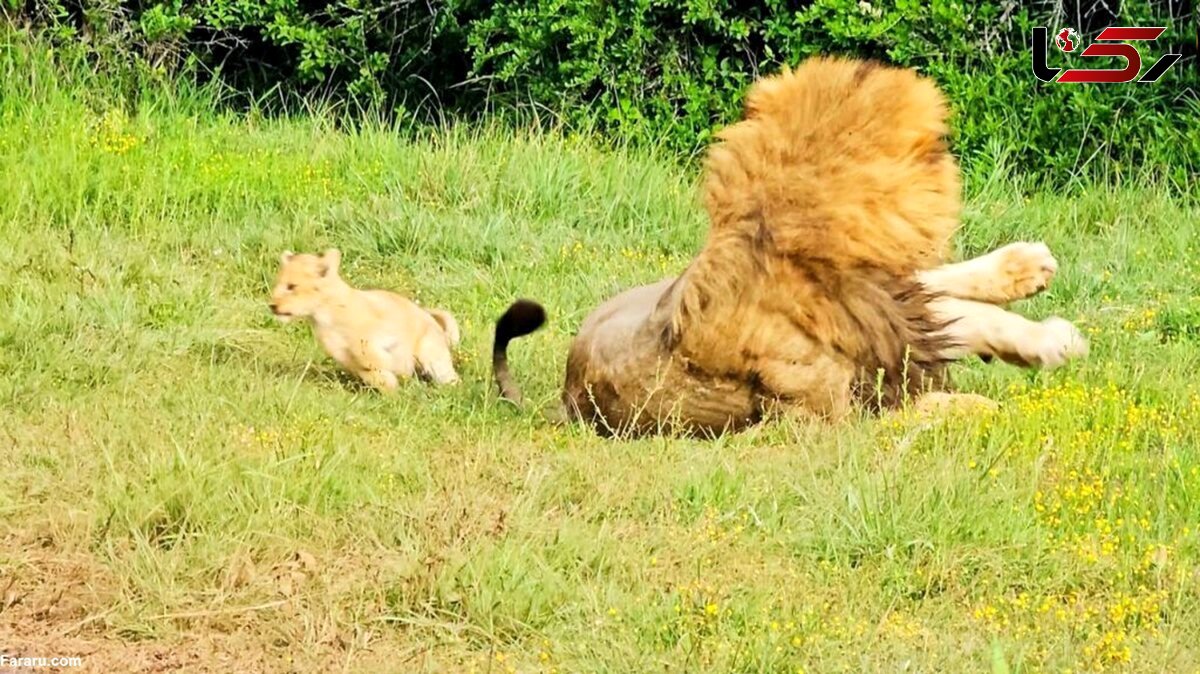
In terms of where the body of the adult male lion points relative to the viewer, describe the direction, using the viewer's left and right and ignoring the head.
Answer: facing away from the viewer and to the right of the viewer

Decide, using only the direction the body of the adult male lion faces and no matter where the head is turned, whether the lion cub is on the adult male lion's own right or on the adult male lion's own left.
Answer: on the adult male lion's own left

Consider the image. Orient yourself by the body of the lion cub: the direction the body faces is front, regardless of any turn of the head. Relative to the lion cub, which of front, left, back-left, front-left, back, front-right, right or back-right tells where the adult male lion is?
back-left

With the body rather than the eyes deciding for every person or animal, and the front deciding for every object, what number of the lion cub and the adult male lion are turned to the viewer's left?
1

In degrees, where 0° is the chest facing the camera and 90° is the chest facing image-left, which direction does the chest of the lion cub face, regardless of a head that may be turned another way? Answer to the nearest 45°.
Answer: approximately 90°
